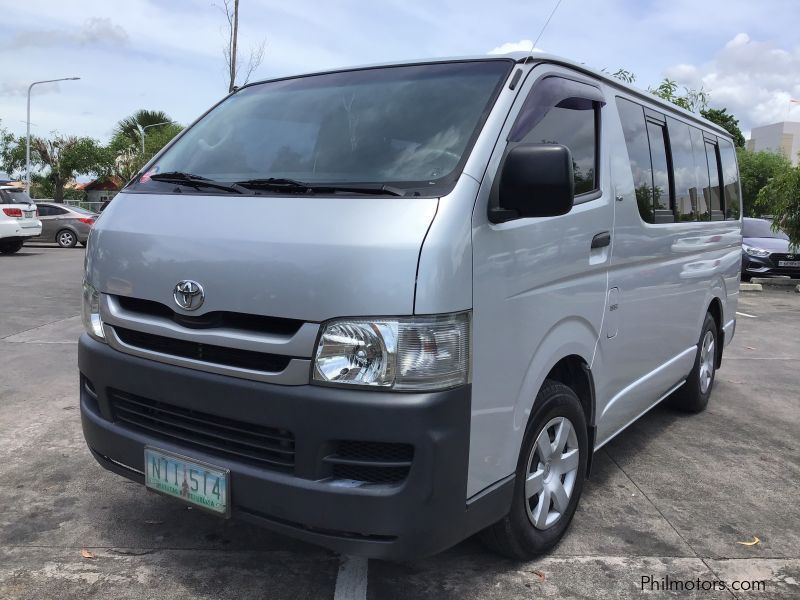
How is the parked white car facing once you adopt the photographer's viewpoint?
facing away from the viewer and to the left of the viewer

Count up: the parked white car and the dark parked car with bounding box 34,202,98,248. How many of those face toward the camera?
0

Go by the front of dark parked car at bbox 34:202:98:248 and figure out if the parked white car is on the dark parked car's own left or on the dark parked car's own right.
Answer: on the dark parked car's own left

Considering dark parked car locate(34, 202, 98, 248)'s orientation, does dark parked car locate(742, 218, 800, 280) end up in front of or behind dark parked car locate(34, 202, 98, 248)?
behind

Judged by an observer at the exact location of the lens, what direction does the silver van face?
facing the viewer and to the left of the viewer

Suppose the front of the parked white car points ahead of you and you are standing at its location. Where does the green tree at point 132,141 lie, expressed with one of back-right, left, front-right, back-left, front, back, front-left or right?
front-right

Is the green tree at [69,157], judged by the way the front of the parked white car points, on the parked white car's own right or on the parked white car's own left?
on the parked white car's own right
